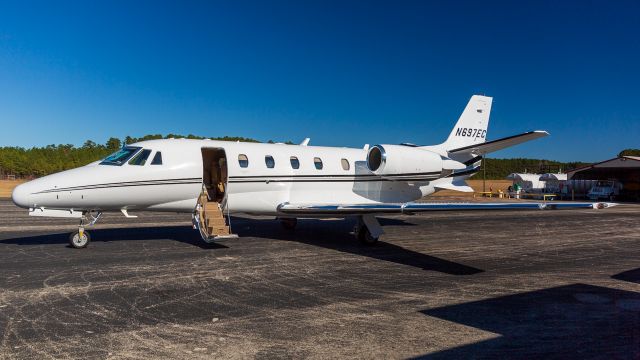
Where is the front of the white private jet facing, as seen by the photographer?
facing the viewer and to the left of the viewer
